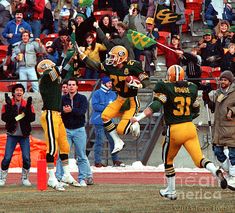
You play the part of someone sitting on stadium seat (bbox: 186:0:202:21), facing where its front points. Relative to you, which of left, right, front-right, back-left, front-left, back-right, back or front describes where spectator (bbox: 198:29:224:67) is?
front

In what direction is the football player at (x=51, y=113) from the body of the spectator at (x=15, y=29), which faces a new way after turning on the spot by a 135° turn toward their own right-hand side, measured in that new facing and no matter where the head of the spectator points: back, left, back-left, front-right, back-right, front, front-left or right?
back-left

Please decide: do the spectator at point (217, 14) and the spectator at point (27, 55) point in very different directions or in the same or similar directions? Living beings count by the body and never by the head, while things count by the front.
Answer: same or similar directions

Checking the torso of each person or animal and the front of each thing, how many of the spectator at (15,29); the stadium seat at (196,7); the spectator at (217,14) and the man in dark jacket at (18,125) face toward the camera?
4

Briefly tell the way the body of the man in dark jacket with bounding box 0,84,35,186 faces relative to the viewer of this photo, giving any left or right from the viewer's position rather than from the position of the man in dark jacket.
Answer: facing the viewer

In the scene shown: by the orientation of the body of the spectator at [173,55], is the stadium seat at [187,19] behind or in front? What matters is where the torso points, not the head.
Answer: behind

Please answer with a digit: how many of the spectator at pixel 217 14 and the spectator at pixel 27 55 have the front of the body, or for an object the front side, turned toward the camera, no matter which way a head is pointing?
2

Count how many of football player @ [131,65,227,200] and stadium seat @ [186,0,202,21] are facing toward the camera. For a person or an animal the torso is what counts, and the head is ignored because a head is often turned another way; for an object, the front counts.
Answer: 1

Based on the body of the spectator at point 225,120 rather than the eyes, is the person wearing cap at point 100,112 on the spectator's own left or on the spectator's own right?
on the spectator's own right

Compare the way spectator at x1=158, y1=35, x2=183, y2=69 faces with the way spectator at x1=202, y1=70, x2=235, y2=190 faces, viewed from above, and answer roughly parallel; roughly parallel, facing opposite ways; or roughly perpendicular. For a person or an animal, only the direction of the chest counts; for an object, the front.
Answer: roughly parallel

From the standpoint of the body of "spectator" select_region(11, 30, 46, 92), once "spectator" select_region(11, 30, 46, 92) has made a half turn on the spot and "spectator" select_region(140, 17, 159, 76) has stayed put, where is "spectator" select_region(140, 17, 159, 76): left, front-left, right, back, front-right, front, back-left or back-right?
right

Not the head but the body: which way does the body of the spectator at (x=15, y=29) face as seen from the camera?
toward the camera

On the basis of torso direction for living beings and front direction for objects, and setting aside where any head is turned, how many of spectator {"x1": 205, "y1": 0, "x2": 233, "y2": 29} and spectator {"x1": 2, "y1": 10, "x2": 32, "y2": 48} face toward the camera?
2

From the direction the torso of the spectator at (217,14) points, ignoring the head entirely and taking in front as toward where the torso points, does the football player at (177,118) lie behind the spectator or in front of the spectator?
in front

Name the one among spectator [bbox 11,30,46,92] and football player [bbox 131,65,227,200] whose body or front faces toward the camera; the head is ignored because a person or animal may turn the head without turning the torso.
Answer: the spectator
